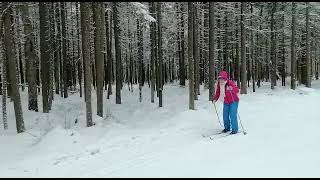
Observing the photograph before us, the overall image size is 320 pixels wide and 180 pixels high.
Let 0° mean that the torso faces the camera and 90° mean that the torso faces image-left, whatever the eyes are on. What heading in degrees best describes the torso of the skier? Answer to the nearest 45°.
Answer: approximately 45°
